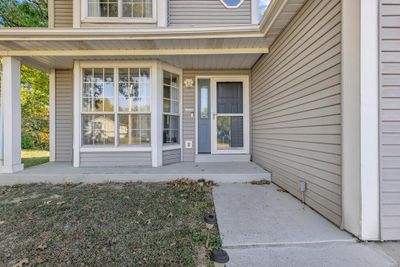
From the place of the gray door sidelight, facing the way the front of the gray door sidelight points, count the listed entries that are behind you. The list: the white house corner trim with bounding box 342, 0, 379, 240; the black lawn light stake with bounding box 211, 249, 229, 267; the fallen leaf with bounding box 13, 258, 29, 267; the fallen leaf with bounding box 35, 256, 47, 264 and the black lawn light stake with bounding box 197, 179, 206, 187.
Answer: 0

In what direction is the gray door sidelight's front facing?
toward the camera

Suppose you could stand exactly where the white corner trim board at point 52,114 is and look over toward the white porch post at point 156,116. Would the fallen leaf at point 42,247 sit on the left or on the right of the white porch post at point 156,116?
right

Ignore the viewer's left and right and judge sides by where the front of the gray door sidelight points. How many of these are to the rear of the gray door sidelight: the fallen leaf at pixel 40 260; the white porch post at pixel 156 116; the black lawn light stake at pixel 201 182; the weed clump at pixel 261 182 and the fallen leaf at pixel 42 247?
0

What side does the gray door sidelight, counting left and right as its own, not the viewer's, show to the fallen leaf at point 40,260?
front

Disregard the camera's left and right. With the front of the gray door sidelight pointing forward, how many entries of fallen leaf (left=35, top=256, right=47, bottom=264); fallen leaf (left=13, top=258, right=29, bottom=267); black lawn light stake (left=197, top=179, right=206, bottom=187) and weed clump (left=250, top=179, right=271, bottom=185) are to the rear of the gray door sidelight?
0

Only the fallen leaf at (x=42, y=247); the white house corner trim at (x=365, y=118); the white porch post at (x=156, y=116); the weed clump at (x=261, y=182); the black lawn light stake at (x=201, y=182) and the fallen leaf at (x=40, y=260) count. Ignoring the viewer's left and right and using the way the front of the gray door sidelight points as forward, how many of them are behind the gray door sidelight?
0

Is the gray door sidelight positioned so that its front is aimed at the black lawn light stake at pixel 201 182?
yes

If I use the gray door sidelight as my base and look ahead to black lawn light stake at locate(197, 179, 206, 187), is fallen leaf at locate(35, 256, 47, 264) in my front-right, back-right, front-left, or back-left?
front-right

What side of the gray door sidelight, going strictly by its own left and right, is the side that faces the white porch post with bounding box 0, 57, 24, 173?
right

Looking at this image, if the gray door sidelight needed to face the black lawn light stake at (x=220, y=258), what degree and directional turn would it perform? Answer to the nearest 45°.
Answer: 0° — it already faces it

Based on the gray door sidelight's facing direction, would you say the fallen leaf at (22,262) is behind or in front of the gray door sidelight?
in front

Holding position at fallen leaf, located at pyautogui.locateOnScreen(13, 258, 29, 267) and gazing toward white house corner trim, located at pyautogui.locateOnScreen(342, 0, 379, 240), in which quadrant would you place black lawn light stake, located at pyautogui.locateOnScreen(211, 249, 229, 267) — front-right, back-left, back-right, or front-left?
front-right

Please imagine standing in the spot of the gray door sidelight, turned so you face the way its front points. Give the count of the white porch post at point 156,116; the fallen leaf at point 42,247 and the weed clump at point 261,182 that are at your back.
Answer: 0

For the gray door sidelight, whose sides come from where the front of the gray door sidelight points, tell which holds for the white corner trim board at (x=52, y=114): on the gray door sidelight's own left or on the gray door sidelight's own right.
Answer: on the gray door sidelight's own right
